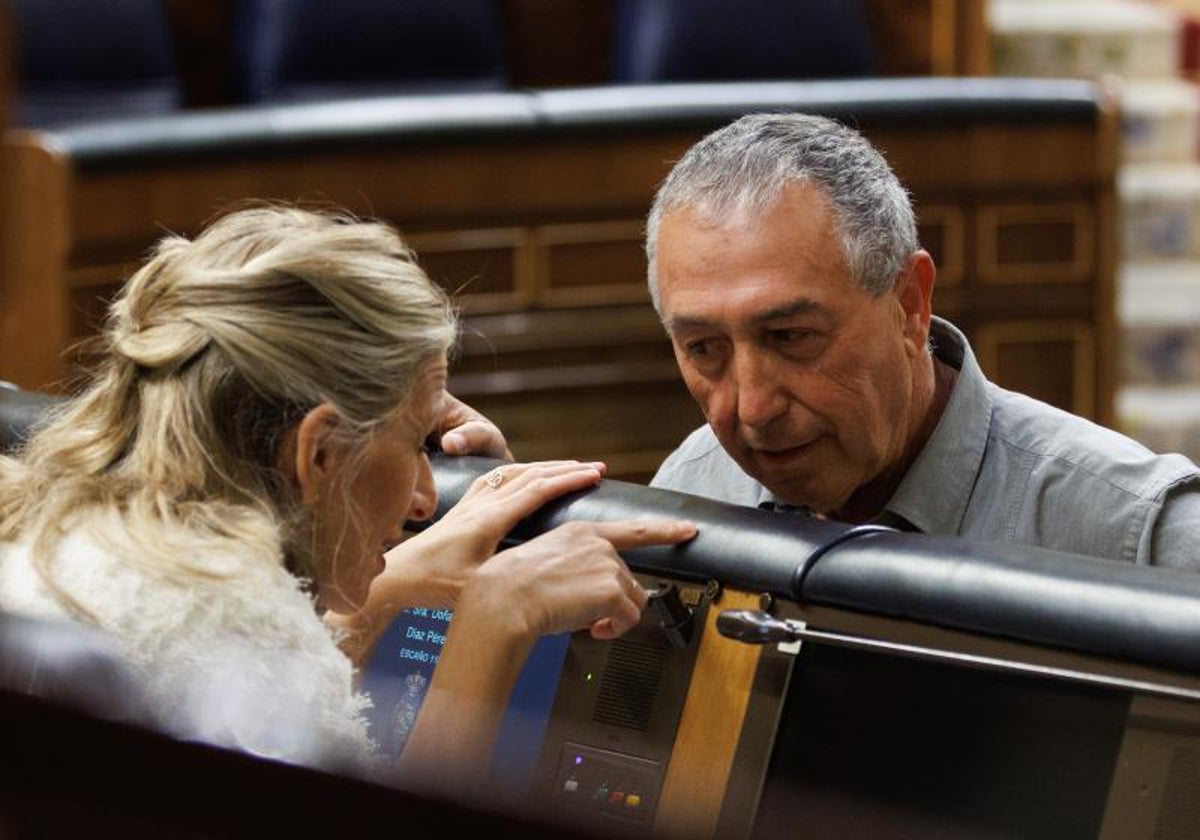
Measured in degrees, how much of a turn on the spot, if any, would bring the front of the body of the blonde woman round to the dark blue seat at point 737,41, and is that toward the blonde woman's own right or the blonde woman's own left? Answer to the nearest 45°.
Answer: approximately 45° to the blonde woman's own left

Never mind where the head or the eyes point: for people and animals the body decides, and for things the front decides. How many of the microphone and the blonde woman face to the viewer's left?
1

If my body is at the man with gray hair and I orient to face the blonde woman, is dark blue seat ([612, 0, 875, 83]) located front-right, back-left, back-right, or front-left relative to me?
back-right

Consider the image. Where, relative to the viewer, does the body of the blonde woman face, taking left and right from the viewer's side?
facing away from the viewer and to the right of the viewer

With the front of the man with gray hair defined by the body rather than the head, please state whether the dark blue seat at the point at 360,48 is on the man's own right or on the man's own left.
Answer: on the man's own right

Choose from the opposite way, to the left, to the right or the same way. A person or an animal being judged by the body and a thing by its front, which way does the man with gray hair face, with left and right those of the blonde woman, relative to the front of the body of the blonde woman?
the opposite way
